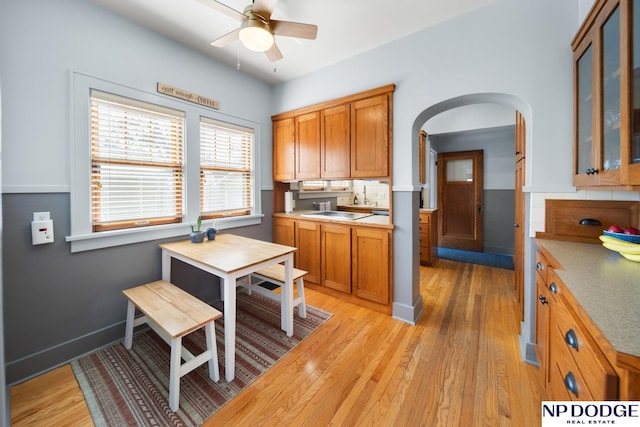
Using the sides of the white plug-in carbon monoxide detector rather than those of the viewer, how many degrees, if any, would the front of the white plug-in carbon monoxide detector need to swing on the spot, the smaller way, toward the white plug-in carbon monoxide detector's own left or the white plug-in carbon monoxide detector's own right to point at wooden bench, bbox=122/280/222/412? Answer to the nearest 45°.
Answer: approximately 45° to the white plug-in carbon monoxide detector's own left

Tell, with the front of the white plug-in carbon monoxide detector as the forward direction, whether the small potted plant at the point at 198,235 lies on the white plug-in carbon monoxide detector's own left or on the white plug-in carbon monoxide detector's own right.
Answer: on the white plug-in carbon monoxide detector's own left

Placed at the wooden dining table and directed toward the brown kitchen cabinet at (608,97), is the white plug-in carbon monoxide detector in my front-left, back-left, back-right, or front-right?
back-right

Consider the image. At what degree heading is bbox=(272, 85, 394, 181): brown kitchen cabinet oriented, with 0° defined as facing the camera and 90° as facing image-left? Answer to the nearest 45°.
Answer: approximately 45°

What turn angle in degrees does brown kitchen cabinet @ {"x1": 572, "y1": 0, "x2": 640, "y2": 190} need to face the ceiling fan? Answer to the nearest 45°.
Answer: approximately 45° to its left

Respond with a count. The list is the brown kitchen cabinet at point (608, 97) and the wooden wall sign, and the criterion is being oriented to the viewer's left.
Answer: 1

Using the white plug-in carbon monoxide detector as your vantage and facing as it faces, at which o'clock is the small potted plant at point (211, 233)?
The small potted plant is roughly at 9 o'clock from the white plug-in carbon monoxide detector.

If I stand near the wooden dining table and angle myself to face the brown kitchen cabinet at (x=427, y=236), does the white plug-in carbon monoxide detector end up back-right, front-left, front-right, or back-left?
back-left

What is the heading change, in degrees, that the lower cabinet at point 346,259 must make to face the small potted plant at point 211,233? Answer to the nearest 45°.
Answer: approximately 45° to its right

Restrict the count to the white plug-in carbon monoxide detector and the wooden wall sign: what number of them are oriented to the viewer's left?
0

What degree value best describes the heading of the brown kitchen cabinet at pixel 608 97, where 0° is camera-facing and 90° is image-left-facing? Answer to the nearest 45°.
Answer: approximately 90°

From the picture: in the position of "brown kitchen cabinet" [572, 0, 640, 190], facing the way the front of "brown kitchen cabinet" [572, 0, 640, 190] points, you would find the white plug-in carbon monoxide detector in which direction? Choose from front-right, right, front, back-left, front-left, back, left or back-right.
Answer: front-left

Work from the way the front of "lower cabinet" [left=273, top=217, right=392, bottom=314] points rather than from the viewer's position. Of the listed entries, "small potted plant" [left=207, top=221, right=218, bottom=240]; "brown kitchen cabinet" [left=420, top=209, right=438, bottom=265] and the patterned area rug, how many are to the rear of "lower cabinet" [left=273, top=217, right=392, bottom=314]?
1

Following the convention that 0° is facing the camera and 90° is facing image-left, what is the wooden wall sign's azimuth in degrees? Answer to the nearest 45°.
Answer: approximately 315°
